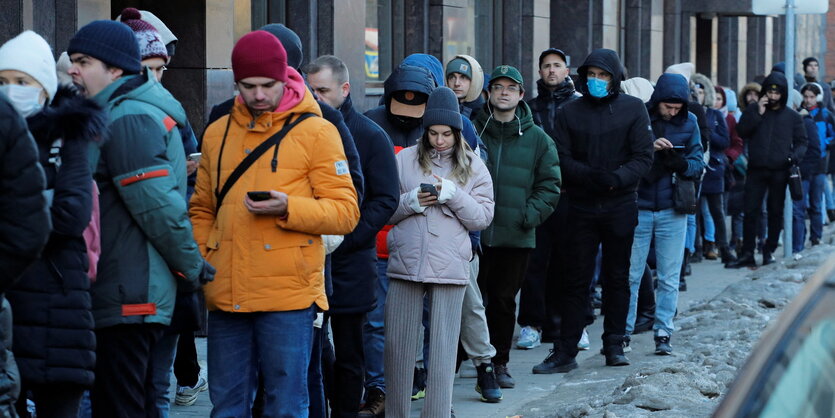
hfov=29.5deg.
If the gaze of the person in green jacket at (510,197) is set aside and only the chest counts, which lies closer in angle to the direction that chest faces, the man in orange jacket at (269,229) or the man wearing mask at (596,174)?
the man in orange jacket

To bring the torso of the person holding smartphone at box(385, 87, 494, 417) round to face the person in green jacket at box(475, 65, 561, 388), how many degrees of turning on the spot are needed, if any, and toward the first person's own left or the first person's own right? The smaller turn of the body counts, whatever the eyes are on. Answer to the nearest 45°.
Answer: approximately 180°

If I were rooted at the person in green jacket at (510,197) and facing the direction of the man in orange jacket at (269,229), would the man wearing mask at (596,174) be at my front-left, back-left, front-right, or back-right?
back-left

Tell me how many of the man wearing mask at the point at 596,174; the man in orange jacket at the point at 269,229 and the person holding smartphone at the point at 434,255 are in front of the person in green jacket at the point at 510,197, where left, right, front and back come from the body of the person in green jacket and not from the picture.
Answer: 2

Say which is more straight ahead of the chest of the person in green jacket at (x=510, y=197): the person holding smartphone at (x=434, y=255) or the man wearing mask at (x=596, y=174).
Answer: the person holding smartphone

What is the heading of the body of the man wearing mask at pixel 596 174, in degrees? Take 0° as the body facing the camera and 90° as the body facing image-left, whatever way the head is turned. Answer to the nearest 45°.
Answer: approximately 0°

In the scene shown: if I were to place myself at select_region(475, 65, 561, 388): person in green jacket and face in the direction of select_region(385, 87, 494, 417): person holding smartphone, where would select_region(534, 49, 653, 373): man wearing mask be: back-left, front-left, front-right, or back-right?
back-left

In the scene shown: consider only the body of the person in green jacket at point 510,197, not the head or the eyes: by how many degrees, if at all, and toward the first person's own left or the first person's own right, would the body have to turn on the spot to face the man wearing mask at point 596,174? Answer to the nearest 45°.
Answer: approximately 135° to the first person's own left

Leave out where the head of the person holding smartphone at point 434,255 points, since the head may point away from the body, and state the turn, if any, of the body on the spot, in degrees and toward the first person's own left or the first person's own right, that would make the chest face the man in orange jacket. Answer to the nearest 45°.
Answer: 0° — they already face them

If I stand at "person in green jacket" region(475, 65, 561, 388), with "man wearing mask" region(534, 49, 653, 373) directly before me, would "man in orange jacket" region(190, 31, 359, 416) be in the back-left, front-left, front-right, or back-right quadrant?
back-right
